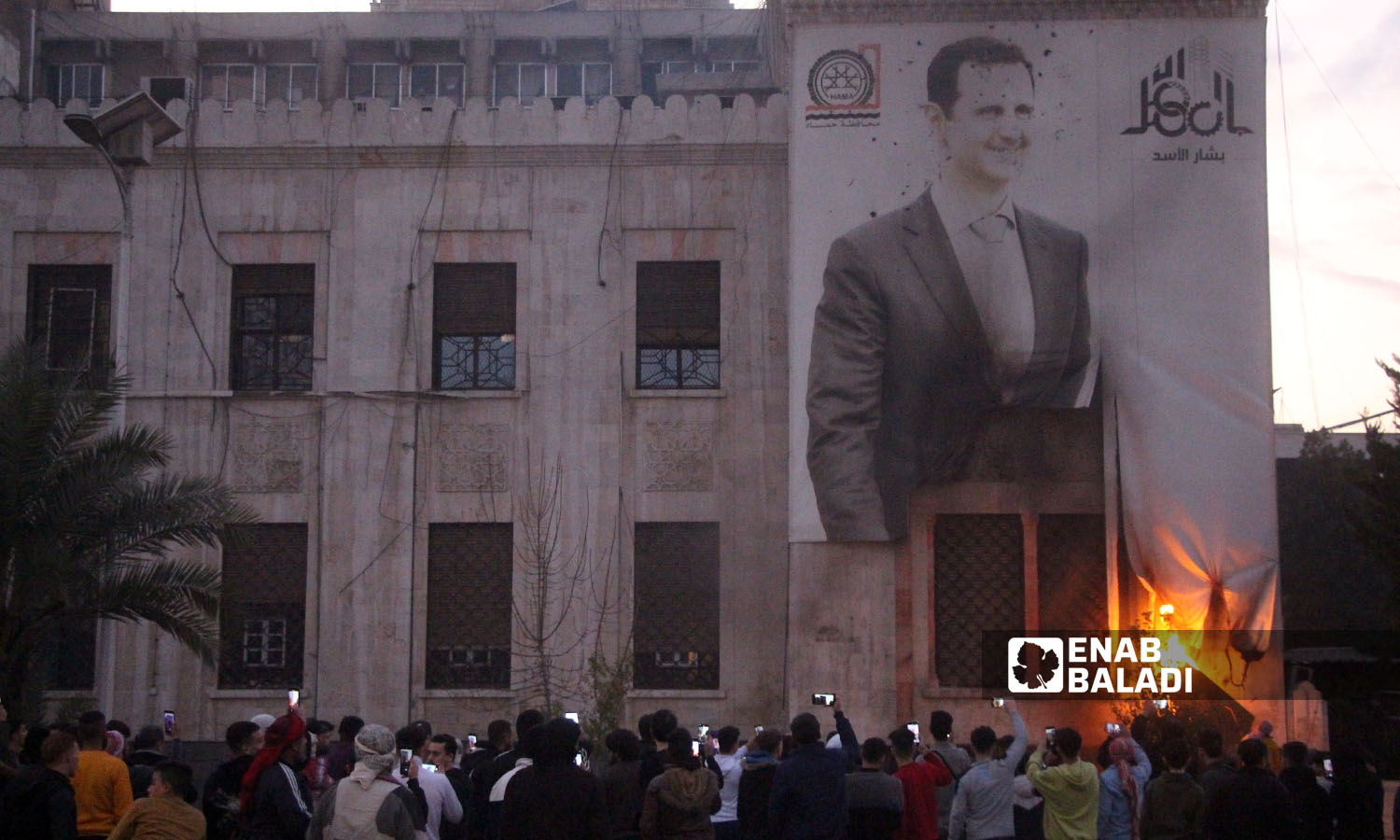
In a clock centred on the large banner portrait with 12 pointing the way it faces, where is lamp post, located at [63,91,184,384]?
The lamp post is roughly at 2 o'clock from the large banner portrait.

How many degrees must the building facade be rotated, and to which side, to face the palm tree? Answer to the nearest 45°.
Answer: approximately 45° to its right

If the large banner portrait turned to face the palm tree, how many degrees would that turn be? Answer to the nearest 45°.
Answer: approximately 45° to its right

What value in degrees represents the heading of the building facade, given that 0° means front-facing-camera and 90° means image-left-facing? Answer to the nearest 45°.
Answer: approximately 0°

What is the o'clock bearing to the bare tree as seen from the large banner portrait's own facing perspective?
The bare tree is roughly at 3 o'clock from the large banner portrait.
